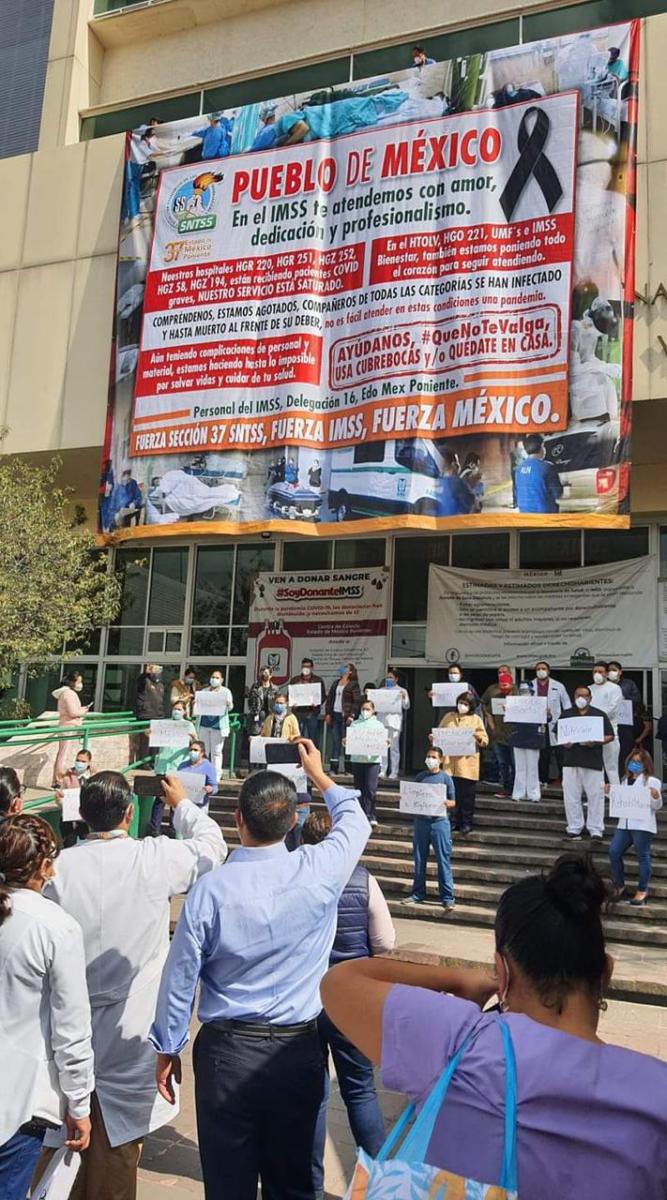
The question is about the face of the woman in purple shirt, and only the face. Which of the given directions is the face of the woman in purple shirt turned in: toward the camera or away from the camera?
away from the camera

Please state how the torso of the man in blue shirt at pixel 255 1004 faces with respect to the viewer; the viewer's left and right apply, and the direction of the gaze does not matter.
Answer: facing away from the viewer

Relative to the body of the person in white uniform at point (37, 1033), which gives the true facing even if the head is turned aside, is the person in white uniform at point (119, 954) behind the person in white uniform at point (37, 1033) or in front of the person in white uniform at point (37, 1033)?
in front

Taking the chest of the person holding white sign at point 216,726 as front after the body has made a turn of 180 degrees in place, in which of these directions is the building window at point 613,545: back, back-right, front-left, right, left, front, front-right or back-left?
right

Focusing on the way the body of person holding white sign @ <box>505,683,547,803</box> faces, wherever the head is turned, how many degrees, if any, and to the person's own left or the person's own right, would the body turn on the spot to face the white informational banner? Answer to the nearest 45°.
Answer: approximately 180°

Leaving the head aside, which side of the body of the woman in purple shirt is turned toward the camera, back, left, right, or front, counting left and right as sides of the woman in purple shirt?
back

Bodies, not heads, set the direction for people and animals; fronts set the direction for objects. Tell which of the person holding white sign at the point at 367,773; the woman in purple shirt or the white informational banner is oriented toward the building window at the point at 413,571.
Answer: the woman in purple shirt

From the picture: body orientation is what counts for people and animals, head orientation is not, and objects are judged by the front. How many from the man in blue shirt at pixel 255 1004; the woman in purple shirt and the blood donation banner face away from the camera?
2

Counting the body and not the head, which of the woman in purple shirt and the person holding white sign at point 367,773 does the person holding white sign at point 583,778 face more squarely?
the woman in purple shirt

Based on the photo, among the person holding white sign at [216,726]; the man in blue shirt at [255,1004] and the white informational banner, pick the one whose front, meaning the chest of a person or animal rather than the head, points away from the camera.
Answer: the man in blue shirt

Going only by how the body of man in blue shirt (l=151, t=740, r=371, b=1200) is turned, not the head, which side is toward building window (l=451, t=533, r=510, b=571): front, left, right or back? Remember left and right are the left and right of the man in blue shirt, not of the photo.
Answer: front

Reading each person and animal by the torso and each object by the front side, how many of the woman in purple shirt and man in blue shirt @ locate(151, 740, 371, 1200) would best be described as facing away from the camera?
2

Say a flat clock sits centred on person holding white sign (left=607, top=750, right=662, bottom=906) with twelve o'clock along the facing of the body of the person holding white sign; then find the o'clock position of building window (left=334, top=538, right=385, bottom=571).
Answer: The building window is roughly at 3 o'clock from the person holding white sign.

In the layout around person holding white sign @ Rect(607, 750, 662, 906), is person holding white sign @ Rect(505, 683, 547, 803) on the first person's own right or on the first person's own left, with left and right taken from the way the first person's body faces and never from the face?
on the first person's own right

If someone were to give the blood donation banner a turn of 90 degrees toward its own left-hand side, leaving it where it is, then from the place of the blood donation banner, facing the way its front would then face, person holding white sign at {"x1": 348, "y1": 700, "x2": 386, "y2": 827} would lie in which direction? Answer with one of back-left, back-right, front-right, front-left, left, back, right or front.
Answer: right

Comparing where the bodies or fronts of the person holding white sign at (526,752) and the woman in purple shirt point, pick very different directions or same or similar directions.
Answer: very different directions
